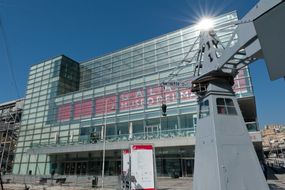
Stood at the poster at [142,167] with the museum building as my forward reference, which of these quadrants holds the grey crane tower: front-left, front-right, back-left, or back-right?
back-right

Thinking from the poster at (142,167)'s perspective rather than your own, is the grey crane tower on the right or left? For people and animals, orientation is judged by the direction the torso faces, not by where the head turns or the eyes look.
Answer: on its left

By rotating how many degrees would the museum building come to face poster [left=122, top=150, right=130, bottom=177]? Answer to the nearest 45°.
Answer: approximately 45° to its left

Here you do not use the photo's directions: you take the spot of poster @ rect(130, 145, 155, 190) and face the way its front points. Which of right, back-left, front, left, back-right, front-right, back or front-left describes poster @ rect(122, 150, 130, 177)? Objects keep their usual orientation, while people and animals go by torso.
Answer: back-right

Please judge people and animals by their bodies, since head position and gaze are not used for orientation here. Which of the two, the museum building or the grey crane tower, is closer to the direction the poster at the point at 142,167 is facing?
the grey crane tower

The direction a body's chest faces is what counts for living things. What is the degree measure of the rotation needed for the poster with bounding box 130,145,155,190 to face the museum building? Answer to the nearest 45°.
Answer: approximately 180°

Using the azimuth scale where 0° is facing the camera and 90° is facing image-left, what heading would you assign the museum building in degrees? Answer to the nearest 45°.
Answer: approximately 45°

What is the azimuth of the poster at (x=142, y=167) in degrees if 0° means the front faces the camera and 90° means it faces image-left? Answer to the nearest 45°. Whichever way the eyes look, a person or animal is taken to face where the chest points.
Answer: approximately 0°
